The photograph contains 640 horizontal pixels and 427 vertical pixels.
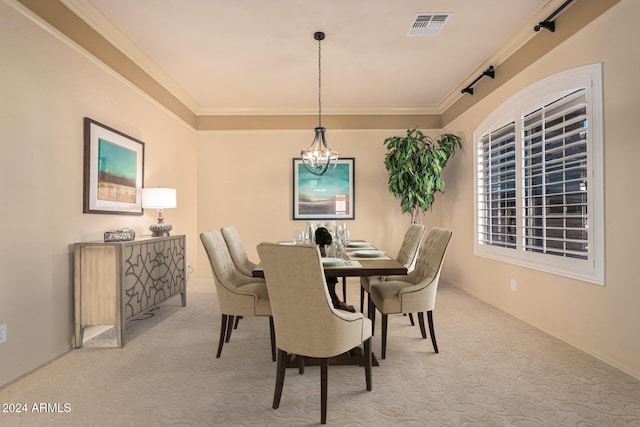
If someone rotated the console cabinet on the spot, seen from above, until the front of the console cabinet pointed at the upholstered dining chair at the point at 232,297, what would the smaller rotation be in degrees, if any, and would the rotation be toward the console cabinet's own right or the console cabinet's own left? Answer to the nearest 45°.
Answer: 0° — it already faces it

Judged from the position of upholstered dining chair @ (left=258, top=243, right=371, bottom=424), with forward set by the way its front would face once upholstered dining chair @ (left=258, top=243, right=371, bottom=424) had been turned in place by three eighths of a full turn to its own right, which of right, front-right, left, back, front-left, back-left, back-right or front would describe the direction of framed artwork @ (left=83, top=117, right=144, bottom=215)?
back-right

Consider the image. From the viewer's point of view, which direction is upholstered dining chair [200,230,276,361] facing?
to the viewer's right

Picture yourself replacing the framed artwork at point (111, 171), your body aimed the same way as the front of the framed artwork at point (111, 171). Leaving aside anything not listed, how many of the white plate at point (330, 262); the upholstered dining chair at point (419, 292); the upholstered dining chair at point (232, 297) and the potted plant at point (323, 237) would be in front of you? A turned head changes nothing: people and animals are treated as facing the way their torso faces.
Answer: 4

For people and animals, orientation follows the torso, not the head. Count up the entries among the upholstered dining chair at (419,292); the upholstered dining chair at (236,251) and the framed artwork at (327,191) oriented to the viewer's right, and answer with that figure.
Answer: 1

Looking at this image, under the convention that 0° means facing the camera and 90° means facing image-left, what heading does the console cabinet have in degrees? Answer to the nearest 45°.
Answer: approximately 315°

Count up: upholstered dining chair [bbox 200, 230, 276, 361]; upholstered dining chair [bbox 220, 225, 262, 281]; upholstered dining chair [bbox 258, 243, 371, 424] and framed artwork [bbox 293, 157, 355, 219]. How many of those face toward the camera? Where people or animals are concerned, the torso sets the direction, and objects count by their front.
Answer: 1

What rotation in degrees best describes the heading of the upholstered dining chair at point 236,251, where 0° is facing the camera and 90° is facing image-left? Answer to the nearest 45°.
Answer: approximately 270°

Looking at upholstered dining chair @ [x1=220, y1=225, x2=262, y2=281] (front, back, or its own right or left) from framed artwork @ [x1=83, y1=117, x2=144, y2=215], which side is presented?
back

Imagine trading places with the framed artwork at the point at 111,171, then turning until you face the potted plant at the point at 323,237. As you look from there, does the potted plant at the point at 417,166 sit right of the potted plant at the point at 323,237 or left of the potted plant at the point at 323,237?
left

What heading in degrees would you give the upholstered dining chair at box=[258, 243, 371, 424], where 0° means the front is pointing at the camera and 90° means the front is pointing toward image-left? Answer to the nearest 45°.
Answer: approximately 225°

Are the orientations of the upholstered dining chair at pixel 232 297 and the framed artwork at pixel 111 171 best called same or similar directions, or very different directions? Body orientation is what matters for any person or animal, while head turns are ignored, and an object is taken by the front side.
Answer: same or similar directions

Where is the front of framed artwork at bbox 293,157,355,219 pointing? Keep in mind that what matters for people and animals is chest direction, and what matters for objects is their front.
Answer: toward the camera

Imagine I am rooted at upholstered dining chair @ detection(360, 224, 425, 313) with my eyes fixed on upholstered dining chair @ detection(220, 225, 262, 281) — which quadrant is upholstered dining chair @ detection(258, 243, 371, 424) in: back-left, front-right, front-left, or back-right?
front-left

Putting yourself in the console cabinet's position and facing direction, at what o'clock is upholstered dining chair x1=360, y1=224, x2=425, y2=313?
The upholstered dining chair is roughly at 11 o'clock from the console cabinet.

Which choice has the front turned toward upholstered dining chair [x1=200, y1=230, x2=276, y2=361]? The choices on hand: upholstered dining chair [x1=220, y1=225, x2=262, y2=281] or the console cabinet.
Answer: the console cabinet

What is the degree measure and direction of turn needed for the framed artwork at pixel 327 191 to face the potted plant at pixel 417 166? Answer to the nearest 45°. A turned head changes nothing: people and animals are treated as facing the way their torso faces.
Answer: approximately 45° to its left

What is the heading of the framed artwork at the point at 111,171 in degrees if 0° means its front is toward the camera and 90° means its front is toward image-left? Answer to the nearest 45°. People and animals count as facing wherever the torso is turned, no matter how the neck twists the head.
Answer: approximately 315°

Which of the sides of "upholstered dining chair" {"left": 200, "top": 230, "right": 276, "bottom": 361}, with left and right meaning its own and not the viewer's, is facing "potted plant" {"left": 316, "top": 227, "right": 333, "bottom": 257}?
front

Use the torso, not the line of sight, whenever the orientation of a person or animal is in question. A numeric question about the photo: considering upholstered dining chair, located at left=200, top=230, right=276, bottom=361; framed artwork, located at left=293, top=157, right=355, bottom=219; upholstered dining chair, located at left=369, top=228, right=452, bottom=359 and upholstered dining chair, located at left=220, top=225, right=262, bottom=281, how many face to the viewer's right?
2

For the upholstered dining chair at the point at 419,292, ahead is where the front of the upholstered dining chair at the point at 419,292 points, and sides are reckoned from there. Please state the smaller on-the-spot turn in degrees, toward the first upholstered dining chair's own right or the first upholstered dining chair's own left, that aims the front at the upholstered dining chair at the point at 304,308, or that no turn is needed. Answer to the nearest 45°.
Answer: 0° — it already faces it
